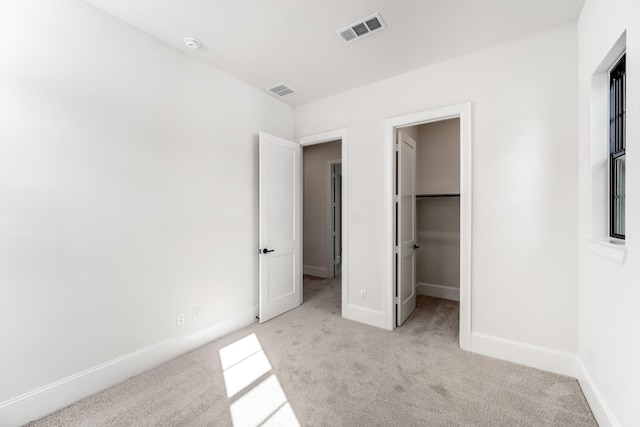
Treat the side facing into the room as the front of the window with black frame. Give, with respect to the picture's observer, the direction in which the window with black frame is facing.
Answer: facing to the left of the viewer

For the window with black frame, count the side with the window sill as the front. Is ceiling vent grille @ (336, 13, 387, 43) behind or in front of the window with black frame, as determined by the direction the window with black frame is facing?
in front

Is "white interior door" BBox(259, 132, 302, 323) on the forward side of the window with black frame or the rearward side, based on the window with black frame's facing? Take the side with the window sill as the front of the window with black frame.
on the forward side
